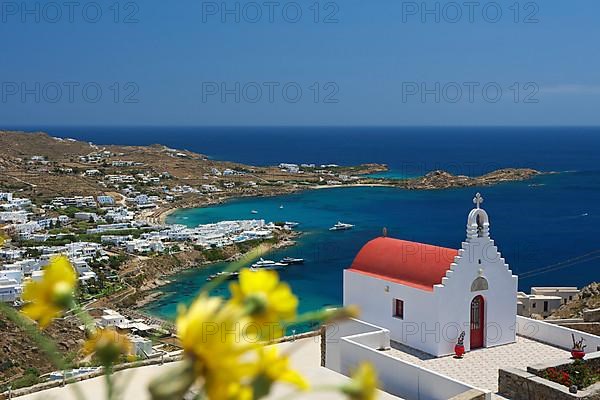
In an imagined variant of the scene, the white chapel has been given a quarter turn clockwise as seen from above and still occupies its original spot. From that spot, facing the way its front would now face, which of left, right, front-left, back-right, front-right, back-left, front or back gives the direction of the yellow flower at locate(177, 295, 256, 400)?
front-left

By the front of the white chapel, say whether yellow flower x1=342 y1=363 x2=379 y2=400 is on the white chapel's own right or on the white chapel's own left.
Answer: on the white chapel's own right

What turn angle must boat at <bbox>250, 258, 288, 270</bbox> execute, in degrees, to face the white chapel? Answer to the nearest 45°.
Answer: approximately 90° to its right

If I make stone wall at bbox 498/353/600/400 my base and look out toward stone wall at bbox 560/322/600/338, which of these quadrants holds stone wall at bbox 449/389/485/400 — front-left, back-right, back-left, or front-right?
back-left

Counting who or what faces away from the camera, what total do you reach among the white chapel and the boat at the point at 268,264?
0

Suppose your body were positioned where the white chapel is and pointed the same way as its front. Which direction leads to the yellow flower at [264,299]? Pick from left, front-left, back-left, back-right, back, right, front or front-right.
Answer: front-right

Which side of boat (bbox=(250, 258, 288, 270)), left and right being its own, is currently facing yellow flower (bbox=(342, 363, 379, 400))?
right

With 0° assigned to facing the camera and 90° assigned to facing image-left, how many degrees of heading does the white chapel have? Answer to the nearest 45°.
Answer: approximately 315°

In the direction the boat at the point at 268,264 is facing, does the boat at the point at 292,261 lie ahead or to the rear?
ahead

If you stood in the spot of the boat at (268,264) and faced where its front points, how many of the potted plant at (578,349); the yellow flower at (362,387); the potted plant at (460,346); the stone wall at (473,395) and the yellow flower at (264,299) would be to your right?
5

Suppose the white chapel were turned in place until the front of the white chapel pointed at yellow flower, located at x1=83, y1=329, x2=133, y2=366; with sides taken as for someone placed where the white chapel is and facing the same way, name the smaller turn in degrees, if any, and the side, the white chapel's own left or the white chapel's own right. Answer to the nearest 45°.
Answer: approximately 45° to the white chapel's own right
